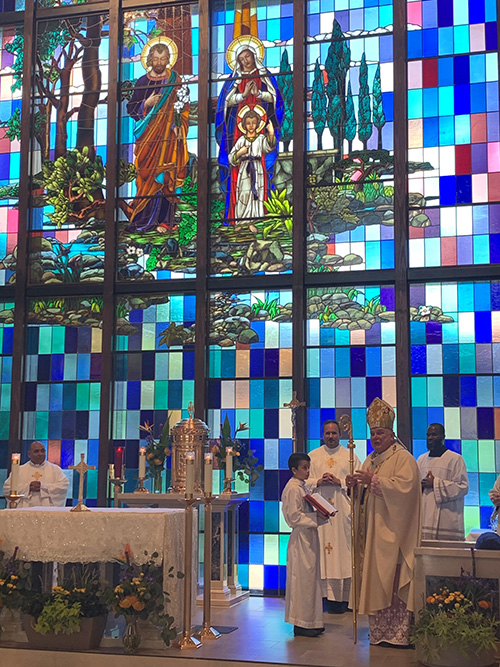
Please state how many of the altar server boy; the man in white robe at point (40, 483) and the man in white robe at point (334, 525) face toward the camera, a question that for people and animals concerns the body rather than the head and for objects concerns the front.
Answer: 2

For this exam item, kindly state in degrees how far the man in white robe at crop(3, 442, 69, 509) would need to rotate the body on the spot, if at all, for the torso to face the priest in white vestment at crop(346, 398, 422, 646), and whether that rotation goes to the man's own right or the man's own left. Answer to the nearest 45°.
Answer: approximately 45° to the man's own left

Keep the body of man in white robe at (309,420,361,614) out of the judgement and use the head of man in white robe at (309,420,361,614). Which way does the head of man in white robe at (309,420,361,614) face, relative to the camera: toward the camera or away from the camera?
toward the camera

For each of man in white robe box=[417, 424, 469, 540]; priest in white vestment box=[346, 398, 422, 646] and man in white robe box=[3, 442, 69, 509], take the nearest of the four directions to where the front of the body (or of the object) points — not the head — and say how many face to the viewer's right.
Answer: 0

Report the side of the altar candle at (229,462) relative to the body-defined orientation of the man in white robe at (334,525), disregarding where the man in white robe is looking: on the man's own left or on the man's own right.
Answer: on the man's own right

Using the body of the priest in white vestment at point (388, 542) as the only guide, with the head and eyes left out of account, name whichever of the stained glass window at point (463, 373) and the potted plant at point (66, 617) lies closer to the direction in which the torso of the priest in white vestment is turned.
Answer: the potted plant

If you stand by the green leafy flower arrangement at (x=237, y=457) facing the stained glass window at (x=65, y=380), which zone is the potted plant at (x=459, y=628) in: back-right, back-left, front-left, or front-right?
back-left

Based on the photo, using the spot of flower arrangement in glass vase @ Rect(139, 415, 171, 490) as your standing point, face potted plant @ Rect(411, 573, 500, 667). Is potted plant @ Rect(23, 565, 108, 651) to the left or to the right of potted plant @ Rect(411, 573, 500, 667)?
right

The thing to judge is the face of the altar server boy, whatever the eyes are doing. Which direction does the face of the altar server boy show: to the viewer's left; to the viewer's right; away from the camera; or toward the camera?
to the viewer's right

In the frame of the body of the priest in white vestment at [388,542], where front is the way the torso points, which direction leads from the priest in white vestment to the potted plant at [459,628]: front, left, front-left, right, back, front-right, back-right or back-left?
left

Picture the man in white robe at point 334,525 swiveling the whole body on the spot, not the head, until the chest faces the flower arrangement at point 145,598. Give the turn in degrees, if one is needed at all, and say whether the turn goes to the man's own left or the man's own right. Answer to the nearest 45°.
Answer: approximately 45° to the man's own right

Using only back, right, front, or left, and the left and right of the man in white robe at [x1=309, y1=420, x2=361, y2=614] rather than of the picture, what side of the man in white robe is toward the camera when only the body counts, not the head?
front

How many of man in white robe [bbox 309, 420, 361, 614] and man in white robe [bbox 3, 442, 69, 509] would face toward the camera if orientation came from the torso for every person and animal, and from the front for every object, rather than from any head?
2

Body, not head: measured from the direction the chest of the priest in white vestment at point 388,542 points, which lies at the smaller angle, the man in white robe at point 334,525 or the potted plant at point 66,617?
the potted plant

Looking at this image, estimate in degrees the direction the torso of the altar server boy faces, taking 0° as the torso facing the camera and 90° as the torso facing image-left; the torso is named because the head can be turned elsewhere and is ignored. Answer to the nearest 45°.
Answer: approximately 270°

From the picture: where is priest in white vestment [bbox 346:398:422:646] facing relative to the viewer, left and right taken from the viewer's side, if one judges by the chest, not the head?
facing the viewer and to the left of the viewer

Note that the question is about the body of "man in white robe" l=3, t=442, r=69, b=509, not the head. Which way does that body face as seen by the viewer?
toward the camera

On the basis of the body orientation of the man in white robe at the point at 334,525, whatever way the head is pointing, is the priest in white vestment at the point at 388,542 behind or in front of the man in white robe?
in front

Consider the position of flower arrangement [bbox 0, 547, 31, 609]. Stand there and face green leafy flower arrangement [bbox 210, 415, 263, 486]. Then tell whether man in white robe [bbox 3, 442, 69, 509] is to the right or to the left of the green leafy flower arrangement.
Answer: left
